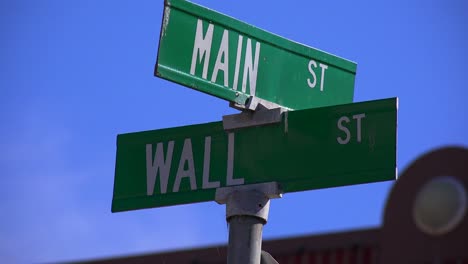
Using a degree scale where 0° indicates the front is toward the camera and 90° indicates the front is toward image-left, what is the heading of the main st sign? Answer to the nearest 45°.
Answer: approximately 315°

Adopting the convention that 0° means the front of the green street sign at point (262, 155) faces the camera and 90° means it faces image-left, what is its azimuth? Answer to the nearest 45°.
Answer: approximately 45°
